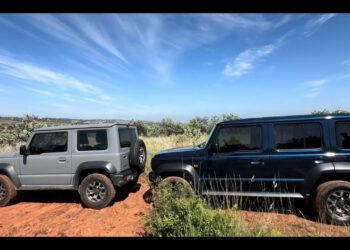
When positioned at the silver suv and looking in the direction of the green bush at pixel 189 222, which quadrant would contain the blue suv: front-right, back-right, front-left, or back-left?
front-left

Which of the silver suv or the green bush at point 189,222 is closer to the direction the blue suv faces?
the silver suv

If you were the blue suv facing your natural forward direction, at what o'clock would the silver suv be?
The silver suv is roughly at 12 o'clock from the blue suv.

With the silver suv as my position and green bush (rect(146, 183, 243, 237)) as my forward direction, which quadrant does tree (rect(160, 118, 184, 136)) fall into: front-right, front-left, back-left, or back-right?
back-left

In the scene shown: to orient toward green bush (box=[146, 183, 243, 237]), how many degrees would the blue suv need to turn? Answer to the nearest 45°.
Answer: approximately 45° to its left

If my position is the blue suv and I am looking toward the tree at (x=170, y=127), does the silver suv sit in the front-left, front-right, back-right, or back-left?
front-left

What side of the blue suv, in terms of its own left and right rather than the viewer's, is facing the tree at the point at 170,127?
right

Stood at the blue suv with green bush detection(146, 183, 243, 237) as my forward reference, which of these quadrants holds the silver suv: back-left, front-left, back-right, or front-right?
front-right

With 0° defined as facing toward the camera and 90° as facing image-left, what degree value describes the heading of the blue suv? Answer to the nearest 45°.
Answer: approximately 90°

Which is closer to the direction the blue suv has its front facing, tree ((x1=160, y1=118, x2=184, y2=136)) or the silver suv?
the silver suv

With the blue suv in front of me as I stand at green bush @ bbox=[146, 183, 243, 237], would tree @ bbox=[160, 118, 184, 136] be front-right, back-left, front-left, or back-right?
front-left
